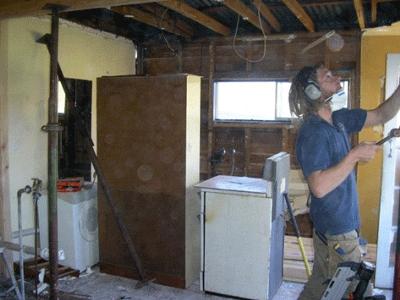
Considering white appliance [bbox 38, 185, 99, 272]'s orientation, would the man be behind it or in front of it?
in front

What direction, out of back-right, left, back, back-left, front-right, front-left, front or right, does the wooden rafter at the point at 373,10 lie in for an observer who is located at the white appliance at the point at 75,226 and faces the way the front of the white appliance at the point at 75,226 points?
front-left

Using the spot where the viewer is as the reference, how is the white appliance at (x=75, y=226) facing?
facing the viewer and to the right of the viewer

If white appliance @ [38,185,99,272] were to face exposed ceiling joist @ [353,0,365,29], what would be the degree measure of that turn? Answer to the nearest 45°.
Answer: approximately 45° to its left

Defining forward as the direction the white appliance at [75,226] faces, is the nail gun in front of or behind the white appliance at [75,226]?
in front
